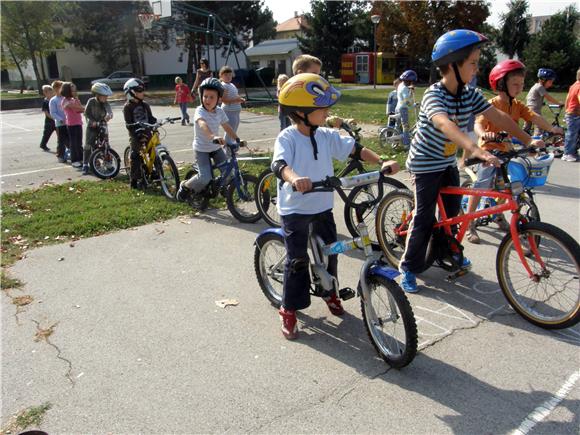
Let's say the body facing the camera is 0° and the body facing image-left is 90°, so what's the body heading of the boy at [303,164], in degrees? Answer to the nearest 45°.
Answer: approximately 315°

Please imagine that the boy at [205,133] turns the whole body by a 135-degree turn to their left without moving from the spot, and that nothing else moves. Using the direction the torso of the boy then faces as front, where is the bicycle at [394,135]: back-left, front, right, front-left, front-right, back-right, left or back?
front-right

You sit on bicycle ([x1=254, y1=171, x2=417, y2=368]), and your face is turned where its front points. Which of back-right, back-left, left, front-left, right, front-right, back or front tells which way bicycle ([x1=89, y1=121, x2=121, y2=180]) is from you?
back

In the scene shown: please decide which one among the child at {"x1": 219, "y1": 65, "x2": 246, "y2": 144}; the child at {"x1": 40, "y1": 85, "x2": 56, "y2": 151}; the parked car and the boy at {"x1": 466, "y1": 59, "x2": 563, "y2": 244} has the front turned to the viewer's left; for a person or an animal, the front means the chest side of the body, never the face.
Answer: the parked car

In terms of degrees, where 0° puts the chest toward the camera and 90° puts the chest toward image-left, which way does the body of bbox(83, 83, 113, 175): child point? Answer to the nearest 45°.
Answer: approximately 315°

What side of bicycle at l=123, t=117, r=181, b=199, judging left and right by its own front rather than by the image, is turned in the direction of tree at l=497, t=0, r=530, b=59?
left

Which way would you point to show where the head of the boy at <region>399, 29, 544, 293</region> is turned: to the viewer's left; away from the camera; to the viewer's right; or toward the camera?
to the viewer's right

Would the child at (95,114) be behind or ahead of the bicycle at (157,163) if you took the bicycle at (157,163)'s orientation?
behind

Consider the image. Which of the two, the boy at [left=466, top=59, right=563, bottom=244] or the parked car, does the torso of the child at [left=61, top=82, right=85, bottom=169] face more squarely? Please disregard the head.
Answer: the boy

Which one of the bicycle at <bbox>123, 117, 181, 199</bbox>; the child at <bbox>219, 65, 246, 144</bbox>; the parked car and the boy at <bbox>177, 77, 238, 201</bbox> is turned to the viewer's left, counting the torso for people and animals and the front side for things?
the parked car

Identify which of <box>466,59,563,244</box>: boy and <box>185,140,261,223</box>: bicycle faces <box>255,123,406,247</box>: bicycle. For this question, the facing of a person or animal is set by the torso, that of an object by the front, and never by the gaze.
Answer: <box>185,140,261,223</box>: bicycle

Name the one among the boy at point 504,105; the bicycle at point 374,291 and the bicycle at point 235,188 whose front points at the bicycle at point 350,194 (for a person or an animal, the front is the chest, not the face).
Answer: the bicycle at point 235,188

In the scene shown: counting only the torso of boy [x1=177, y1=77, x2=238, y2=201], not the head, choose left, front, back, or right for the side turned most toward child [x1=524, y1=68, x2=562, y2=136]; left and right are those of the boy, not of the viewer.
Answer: left
